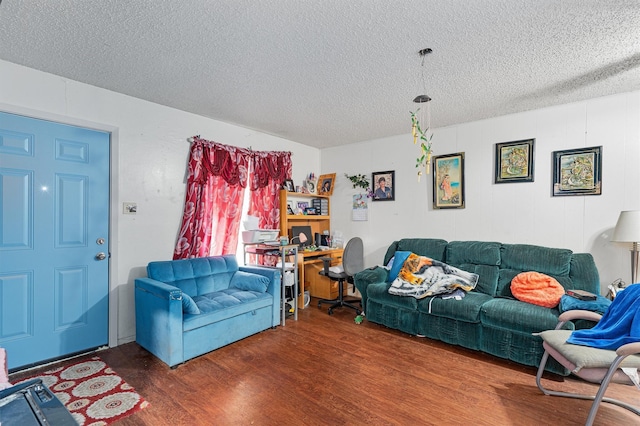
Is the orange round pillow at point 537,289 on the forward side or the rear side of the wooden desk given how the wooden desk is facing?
on the forward side

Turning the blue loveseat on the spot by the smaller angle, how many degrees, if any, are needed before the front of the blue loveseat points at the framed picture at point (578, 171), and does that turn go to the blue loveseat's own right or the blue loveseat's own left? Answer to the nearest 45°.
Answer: approximately 45° to the blue loveseat's own left

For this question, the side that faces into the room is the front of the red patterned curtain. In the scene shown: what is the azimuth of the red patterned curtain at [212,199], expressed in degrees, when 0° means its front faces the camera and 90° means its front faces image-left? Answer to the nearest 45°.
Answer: approximately 315°

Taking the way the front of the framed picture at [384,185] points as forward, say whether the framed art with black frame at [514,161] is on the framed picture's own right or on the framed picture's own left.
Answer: on the framed picture's own left

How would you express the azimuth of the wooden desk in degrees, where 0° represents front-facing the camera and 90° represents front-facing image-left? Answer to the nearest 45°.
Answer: approximately 315°
